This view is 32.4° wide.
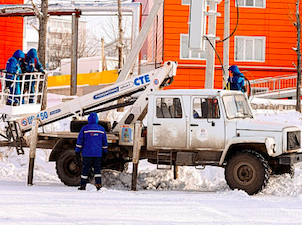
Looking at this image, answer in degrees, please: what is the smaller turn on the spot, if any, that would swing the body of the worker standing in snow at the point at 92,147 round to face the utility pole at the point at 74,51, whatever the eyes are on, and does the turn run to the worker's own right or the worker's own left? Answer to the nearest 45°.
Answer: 0° — they already face it

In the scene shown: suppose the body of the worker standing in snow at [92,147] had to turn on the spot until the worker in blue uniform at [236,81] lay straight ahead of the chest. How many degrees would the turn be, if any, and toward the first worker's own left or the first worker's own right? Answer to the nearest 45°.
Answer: approximately 45° to the first worker's own right

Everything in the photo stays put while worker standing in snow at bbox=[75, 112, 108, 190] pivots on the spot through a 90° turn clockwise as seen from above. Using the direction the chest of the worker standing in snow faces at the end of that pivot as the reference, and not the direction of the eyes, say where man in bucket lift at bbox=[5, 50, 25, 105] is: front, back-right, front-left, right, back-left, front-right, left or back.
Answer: back-left

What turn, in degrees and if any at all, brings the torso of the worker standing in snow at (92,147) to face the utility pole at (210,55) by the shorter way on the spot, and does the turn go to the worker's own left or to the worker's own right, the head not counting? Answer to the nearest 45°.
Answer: approximately 45° to the worker's own right

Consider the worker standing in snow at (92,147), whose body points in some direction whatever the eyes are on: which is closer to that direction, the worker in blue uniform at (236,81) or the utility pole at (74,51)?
the utility pole

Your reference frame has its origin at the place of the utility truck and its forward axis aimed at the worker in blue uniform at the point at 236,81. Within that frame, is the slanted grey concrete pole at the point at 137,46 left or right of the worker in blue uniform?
left

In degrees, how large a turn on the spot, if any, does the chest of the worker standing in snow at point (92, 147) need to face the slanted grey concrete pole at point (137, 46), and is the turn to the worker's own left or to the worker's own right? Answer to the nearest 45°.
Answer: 0° — they already face it

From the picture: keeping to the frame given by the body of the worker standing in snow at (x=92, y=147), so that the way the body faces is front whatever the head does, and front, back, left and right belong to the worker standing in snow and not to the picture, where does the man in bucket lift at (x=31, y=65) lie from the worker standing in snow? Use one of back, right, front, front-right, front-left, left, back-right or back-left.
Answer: front-left

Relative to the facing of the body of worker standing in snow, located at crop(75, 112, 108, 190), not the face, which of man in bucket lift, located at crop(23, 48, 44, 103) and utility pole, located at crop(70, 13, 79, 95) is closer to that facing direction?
the utility pole

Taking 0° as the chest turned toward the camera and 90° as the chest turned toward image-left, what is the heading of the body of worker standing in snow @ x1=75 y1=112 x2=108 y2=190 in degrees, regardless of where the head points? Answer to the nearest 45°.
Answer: approximately 180°
